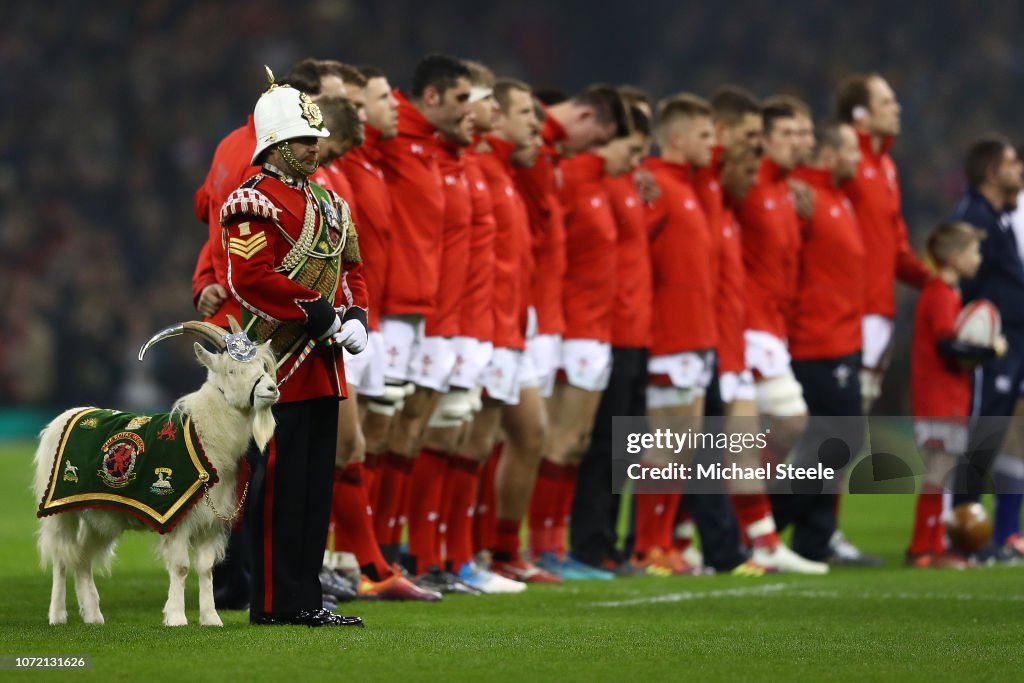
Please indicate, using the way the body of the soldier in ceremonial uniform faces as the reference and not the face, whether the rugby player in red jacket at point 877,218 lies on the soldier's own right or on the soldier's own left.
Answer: on the soldier's own left

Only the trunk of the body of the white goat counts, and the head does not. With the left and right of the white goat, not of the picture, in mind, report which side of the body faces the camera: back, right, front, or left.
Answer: right

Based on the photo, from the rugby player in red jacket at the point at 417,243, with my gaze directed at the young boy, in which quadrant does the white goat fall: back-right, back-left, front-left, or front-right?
back-right

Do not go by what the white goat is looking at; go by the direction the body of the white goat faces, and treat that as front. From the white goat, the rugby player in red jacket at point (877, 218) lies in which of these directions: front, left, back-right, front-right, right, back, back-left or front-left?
front-left

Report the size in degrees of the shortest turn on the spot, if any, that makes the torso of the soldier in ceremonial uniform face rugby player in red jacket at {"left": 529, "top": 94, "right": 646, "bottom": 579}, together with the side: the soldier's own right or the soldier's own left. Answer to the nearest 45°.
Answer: approximately 90° to the soldier's own left

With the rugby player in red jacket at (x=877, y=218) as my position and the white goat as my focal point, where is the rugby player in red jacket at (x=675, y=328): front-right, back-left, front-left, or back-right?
front-right
